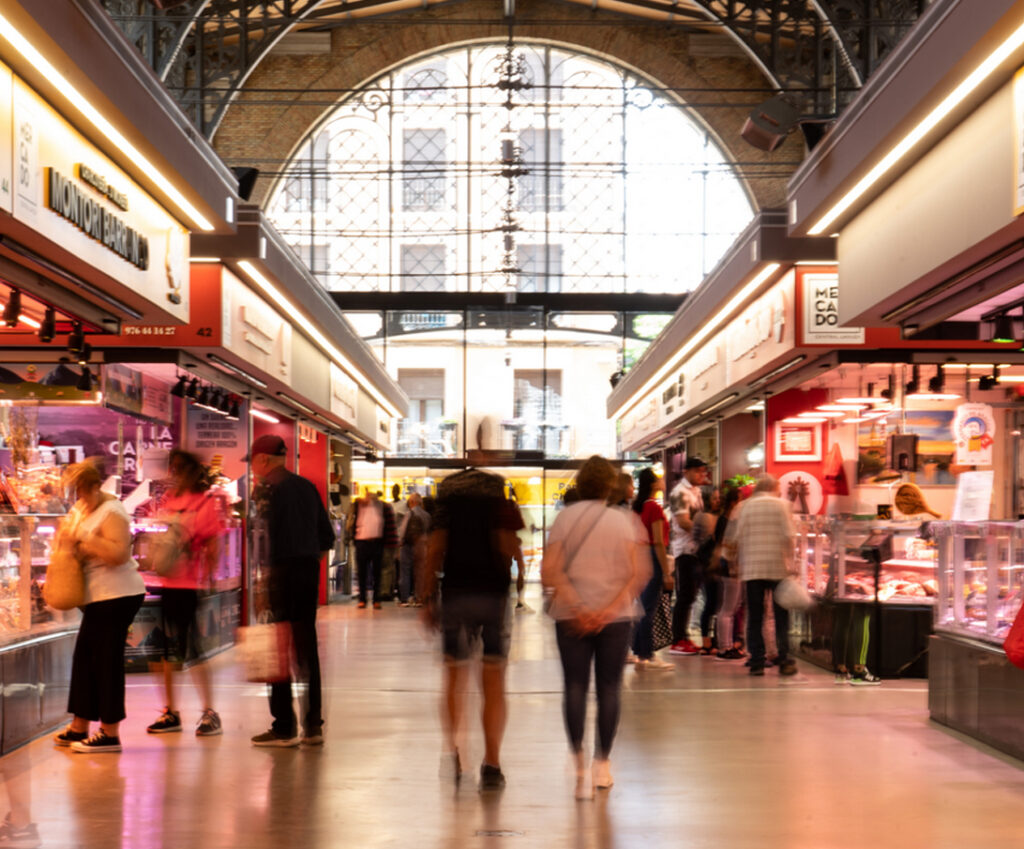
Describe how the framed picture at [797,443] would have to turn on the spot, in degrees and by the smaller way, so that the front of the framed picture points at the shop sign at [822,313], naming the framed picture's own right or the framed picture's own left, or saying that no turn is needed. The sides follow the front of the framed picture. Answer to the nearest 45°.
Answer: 0° — it already faces it

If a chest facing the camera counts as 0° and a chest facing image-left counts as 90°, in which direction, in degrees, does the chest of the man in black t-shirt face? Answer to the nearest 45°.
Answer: approximately 180°

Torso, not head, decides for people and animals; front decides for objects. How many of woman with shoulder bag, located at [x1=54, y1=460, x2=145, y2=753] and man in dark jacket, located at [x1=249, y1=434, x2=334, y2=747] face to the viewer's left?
2

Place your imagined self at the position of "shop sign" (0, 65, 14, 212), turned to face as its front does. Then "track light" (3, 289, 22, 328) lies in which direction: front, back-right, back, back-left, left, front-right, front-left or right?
back-left

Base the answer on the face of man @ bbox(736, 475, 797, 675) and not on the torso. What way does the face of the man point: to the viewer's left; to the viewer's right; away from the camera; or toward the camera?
away from the camera

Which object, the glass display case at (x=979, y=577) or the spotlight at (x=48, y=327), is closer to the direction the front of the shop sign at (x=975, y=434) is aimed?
the glass display case

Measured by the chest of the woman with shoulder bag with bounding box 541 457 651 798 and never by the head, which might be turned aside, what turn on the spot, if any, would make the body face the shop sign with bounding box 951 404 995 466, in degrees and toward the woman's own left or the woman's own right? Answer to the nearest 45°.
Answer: approximately 45° to the woman's own right

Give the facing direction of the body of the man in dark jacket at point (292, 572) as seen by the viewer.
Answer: to the viewer's left
